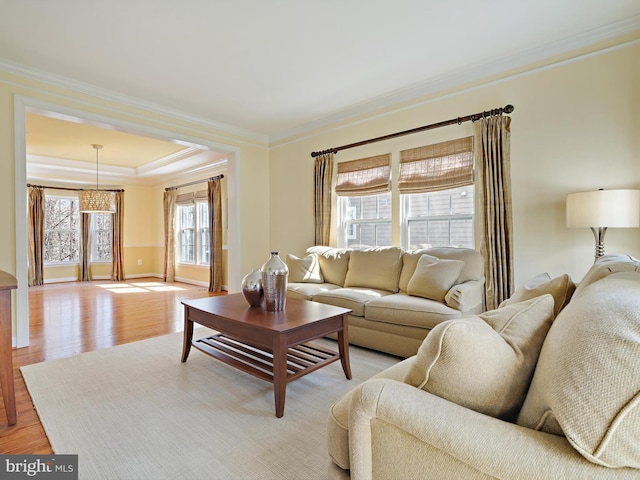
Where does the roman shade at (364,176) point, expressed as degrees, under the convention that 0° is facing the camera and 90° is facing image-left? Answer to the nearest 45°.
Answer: approximately 45°

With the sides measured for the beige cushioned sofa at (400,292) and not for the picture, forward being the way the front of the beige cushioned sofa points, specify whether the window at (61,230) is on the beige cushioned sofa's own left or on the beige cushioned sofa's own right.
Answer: on the beige cushioned sofa's own right

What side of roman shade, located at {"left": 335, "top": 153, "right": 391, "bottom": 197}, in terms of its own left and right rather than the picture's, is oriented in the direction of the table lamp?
left

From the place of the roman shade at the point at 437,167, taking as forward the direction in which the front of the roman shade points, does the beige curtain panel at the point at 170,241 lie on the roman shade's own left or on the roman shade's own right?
on the roman shade's own right

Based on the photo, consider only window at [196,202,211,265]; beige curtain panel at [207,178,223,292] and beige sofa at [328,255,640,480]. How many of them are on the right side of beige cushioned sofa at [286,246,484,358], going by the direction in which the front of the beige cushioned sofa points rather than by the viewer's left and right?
2

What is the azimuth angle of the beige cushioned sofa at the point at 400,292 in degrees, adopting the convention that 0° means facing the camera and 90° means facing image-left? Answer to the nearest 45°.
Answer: approximately 45°
